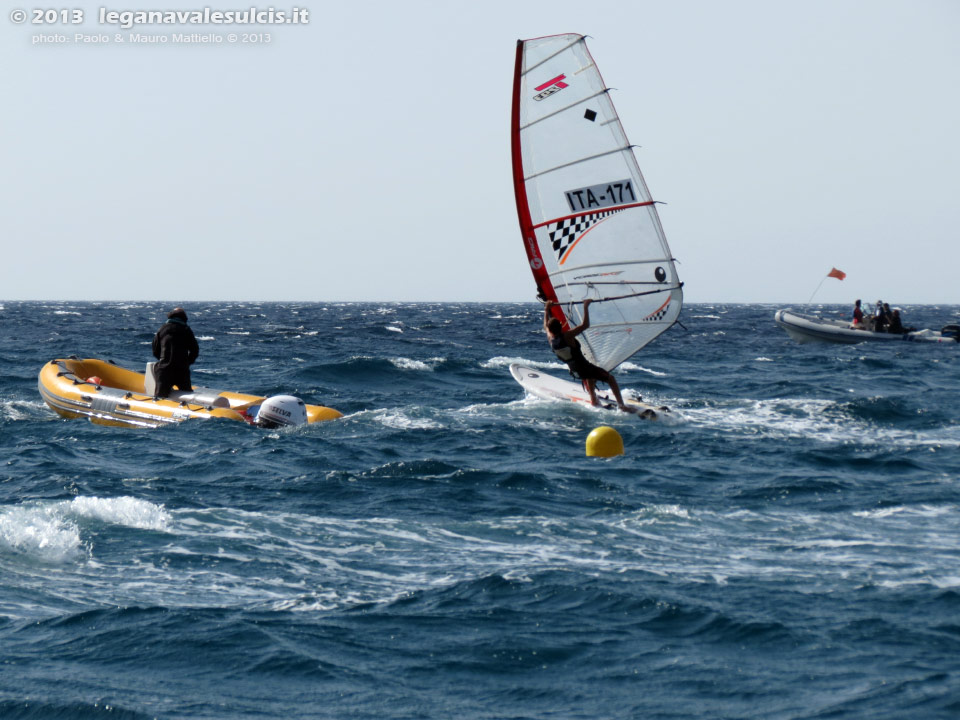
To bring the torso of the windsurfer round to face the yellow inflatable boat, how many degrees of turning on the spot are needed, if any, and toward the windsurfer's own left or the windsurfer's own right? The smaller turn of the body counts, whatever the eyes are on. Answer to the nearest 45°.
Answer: approximately 135° to the windsurfer's own left

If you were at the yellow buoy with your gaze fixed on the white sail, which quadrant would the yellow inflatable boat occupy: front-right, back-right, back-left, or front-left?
front-left

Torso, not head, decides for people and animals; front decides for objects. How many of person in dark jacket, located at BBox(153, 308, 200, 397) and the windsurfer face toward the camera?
0

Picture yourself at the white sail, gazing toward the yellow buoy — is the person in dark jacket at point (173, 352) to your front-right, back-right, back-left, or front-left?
front-right

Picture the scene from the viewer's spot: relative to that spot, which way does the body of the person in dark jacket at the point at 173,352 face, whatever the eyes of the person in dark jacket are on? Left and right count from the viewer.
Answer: facing away from the viewer

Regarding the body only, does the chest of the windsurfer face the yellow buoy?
no

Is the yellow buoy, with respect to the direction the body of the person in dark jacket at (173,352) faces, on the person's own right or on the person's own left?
on the person's own right

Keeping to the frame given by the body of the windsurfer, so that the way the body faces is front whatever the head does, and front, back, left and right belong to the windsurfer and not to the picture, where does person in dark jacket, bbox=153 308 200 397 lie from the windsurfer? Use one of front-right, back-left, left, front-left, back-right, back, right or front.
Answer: back-left

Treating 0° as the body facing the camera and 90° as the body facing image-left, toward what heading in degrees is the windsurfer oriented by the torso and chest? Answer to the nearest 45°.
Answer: approximately 225°

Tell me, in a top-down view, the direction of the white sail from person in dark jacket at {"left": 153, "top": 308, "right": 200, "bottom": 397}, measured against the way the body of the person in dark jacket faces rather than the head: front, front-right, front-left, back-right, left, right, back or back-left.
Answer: right

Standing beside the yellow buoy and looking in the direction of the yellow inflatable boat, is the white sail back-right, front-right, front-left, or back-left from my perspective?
front-right
